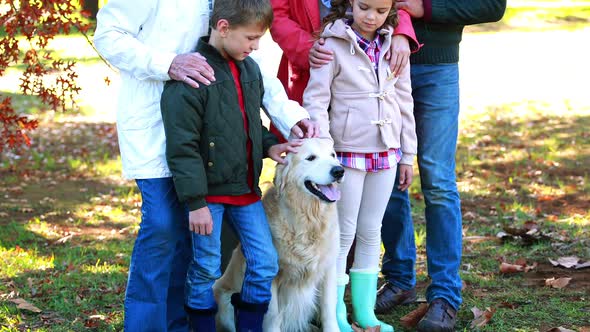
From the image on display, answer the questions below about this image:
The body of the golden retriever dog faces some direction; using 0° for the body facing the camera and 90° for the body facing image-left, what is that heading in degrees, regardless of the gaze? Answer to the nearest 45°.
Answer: approximately 315°

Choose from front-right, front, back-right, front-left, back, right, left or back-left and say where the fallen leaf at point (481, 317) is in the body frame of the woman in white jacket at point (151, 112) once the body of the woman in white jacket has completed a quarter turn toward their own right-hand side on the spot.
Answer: back-left
